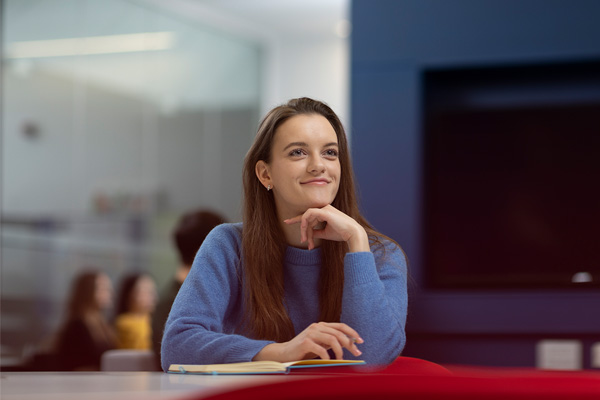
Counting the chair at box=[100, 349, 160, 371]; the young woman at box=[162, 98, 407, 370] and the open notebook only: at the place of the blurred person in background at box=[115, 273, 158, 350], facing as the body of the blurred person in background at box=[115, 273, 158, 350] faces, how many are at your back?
0

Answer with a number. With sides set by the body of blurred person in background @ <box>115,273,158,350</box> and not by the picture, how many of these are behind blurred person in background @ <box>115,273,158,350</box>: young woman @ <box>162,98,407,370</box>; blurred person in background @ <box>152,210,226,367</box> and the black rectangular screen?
0

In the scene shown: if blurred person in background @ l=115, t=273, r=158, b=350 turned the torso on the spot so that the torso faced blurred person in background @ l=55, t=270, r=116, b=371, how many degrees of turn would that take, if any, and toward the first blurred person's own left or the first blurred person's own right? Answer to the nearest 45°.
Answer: approximately 45° to the first blurred person's own right

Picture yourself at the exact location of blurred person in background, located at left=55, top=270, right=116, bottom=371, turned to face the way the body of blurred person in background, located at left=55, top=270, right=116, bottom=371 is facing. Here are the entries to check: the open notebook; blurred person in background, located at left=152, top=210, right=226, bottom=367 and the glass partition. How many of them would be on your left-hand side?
1

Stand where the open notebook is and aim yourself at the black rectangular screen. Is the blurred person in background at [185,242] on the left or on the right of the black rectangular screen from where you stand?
left

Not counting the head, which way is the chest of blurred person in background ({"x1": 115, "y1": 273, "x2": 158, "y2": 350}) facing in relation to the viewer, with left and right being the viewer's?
facing the viewer and to the right of the viewer

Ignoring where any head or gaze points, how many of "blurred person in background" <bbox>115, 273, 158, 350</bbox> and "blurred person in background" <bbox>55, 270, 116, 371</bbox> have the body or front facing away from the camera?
0

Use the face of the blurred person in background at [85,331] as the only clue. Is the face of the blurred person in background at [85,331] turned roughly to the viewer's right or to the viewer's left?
to the viewer's right
